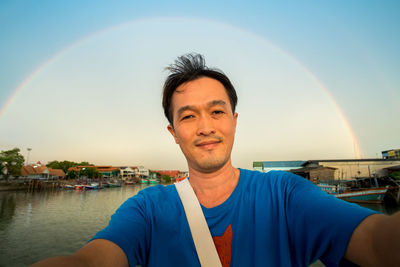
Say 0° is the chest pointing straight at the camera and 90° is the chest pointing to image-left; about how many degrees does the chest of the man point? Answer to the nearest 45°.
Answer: approximately 0°

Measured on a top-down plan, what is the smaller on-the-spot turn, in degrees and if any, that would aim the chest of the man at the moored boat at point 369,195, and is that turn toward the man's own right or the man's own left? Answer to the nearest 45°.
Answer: approximately 135° to the man's own left

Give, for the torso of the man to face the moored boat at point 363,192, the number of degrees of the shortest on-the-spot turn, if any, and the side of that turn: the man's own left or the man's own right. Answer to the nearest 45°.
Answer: approximately 135° to the man's own left

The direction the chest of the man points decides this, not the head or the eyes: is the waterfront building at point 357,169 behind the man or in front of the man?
behind
